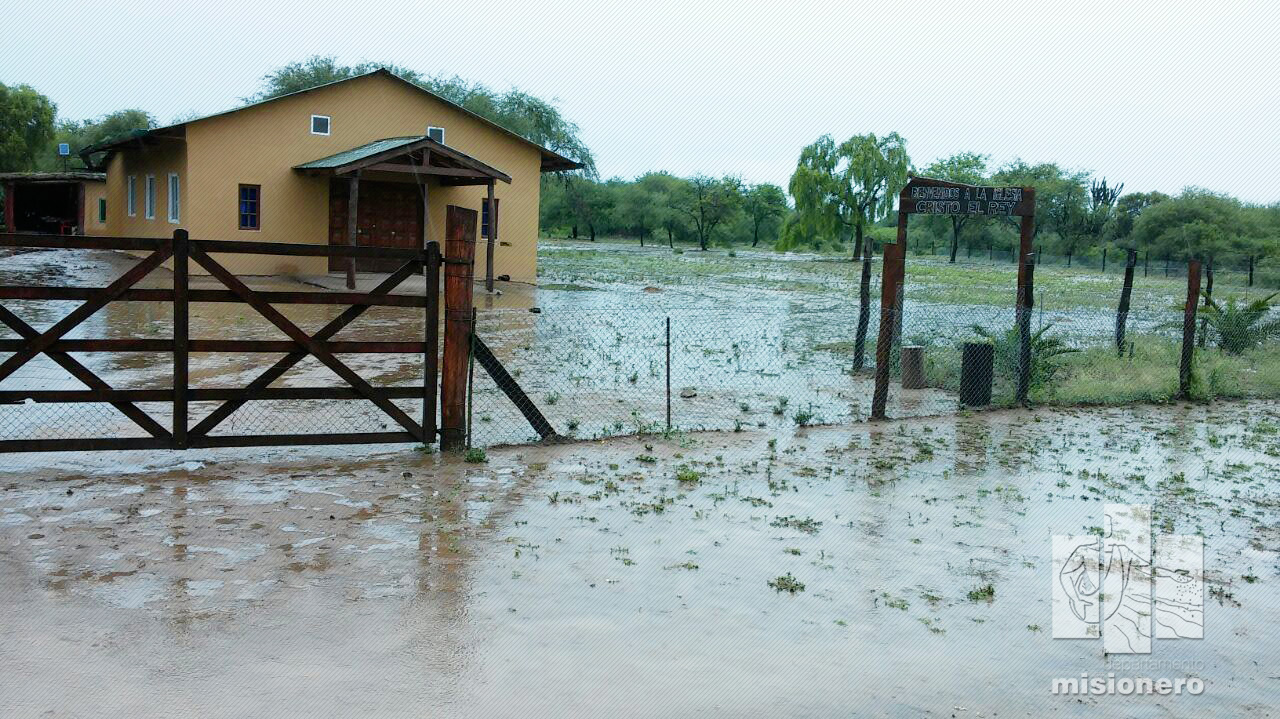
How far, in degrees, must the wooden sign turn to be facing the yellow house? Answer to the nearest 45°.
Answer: approximately 135° to its right

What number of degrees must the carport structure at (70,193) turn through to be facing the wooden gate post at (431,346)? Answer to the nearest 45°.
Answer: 0° — it already faces it

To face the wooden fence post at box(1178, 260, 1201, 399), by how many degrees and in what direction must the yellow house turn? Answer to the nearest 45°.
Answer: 0° — it already faces it

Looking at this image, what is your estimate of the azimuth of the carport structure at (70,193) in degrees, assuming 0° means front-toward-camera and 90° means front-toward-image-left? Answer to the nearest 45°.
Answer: approximately 0°

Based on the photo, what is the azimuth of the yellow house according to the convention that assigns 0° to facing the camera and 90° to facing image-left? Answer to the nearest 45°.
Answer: approximately 315°

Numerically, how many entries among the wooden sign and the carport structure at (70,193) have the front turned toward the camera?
2

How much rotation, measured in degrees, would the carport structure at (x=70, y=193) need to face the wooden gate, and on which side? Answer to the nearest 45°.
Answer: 0° — it already faces it
